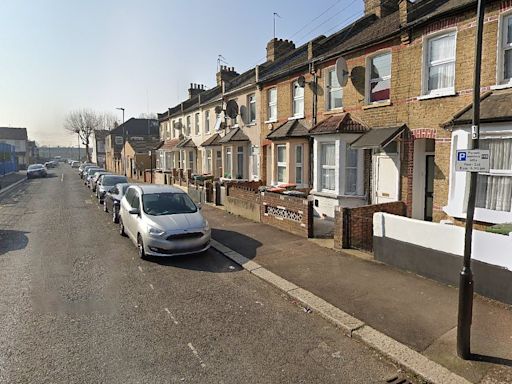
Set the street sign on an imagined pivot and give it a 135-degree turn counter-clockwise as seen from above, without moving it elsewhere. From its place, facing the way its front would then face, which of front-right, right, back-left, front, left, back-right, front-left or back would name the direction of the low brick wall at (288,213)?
left

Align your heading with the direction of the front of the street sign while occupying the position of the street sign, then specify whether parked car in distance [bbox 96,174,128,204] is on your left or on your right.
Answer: on your right

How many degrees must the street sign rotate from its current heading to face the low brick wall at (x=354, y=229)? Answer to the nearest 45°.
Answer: approximately 135° to its right

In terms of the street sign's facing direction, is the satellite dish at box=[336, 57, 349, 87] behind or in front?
behind

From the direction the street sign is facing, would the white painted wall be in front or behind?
behind

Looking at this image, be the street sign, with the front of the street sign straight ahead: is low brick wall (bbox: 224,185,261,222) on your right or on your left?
on your right

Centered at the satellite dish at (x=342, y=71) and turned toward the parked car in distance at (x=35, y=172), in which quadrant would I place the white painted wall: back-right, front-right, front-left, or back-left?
back-left

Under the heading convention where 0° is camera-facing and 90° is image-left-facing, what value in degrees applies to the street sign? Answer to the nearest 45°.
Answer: approximately 0°

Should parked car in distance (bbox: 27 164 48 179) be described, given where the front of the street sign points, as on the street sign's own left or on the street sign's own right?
on the street sign's own right
